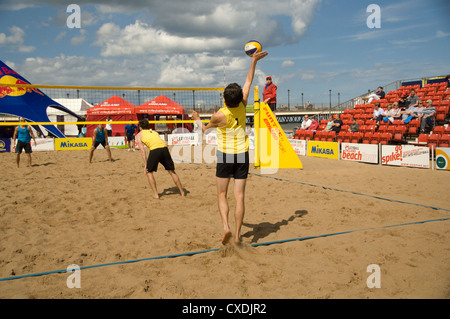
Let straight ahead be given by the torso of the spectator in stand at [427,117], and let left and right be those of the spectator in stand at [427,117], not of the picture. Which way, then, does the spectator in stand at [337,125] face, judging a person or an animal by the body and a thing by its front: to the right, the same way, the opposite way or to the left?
the same way

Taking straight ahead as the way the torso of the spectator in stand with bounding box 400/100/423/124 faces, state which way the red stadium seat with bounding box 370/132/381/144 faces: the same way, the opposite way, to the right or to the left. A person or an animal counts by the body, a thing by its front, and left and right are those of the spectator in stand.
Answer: the same way

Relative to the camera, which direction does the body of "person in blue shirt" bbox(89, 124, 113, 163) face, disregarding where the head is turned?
toward the camera

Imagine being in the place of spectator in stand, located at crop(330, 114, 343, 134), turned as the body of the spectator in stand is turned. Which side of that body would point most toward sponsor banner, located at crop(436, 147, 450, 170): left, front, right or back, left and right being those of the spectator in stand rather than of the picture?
left

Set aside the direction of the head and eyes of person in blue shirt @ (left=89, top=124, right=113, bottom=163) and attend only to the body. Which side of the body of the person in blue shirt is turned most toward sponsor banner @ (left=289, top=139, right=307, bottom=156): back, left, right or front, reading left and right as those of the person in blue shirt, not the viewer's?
left

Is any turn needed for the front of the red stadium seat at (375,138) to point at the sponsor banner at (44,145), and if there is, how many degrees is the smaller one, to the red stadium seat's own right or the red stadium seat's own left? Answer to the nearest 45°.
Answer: approximately 45° to the red stadium seat's own right

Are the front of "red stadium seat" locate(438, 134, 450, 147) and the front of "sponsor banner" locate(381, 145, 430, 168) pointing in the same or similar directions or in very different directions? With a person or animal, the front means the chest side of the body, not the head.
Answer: same or similar directions

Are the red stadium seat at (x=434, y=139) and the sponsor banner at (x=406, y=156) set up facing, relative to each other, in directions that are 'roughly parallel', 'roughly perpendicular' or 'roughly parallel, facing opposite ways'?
roughly parallel

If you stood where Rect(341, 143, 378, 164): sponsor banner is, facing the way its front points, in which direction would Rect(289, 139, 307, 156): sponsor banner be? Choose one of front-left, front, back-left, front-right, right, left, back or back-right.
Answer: back-right

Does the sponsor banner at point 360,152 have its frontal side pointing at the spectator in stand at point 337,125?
no

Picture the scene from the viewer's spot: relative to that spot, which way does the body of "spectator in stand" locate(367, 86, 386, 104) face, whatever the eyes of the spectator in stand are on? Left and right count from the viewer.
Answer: facing the viewer and to the left of the viewer

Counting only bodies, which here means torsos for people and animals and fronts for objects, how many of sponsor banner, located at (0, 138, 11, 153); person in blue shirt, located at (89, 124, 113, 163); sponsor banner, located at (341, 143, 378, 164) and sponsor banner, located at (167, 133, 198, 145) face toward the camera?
4

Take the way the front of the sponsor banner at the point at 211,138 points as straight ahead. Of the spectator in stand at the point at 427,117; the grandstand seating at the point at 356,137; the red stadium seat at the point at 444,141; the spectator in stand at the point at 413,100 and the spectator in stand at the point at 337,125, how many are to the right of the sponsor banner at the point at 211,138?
0

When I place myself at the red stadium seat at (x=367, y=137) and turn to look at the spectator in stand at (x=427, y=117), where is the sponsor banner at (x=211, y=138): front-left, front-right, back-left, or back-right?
back-left

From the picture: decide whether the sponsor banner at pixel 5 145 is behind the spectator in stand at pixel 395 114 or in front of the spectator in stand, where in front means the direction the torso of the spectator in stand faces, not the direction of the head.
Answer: in front

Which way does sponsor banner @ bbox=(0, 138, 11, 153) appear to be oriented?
toward the camera

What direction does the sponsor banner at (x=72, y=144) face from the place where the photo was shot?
facing the viewer
